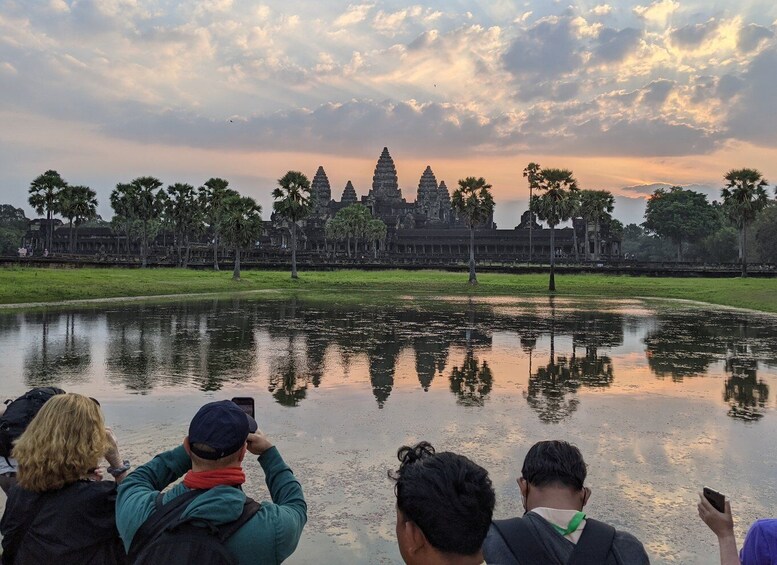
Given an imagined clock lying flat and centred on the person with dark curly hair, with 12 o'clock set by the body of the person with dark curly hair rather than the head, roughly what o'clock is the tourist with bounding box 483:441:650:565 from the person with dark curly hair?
The tourist is roughly at 3 o'clock from the person with dark curly hair.

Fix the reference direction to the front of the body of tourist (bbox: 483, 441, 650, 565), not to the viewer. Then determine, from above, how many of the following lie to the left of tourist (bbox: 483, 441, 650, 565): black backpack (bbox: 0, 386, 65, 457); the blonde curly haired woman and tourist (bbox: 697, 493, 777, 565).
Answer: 2

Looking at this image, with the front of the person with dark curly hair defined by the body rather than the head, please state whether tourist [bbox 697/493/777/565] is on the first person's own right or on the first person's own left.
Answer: on the first person's own right

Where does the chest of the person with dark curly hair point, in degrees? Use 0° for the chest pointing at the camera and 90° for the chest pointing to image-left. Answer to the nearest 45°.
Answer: approximately 135°

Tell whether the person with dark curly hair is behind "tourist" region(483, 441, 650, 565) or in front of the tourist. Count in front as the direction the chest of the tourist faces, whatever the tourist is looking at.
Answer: behind

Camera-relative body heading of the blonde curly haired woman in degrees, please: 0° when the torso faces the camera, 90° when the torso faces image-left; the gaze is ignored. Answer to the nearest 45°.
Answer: approximately 225°

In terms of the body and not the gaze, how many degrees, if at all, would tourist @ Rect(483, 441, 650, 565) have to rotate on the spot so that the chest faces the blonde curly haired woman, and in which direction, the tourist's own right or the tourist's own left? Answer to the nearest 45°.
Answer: approximately 90° to the tourist's own left

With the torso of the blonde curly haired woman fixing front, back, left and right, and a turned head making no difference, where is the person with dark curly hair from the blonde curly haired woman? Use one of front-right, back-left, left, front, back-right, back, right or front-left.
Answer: right

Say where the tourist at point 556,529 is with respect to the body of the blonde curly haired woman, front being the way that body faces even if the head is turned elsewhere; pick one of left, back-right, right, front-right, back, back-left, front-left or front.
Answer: right

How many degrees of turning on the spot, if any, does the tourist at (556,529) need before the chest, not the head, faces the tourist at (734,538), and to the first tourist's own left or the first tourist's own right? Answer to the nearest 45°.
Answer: approximately 90° to the first tourist's own right

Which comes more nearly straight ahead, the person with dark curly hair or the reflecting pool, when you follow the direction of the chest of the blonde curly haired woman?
the reflecting pool

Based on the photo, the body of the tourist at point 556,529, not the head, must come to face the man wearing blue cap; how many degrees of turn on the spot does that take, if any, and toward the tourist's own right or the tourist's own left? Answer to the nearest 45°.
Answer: approximately 90° to the tourist's own left

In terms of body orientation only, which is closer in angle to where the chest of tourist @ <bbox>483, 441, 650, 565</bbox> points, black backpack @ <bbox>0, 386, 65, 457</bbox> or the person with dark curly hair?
the black backpack

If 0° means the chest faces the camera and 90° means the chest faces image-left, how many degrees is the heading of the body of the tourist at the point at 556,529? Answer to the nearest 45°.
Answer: approximately 180°

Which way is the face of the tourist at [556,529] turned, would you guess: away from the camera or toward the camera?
away from the camera

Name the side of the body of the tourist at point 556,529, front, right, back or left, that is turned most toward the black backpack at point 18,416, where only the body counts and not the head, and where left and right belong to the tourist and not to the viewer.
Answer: left
